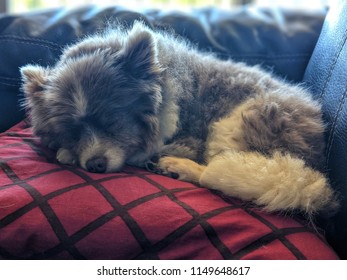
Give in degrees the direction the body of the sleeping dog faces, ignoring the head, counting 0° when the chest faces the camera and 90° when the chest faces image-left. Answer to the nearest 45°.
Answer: approximately 45°

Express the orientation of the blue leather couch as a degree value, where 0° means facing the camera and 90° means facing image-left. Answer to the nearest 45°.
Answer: approximately 0°
